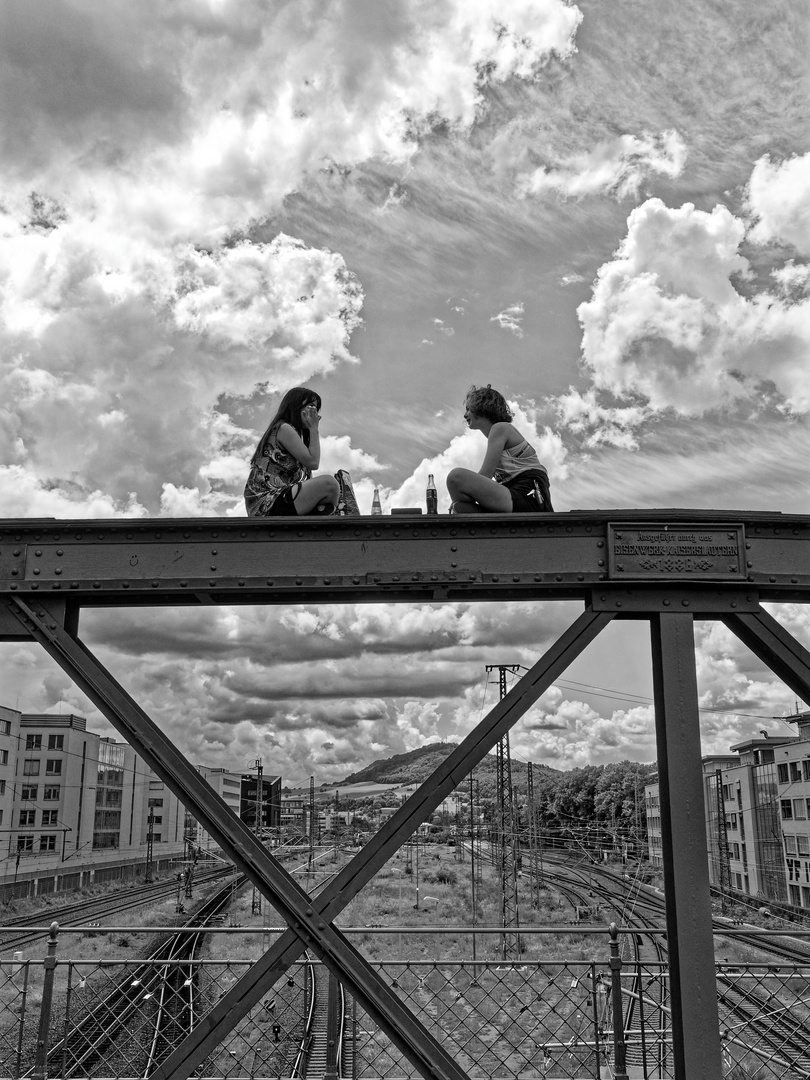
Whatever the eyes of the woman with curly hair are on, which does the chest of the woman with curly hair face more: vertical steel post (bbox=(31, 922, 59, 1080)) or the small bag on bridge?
the small bag on bridge

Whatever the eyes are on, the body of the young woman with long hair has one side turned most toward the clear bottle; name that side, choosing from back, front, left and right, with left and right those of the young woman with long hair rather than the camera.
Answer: front

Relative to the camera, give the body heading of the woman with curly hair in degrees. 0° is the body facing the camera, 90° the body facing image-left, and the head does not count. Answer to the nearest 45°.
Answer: approximately 90°

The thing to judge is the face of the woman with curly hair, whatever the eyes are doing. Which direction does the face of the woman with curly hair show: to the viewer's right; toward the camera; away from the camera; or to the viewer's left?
to the viewer's left

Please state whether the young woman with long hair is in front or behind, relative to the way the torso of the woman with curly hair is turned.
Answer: in front

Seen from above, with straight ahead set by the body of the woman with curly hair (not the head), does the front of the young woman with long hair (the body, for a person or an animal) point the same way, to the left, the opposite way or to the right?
the opposite way

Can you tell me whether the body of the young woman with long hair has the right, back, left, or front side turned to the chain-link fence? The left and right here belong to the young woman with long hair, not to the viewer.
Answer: left

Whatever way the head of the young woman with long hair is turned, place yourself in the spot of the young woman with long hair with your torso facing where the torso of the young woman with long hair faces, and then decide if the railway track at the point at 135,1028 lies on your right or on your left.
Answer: on your left

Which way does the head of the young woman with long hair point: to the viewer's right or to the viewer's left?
to the viewer's right

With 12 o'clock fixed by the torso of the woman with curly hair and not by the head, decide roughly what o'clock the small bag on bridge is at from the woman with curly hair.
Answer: The small bag on bridge is roughly at 12 o'clock from the woman with curly hair.

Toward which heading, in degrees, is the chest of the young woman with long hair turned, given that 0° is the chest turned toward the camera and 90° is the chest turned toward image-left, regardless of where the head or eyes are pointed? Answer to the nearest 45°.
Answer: approximately 270°
